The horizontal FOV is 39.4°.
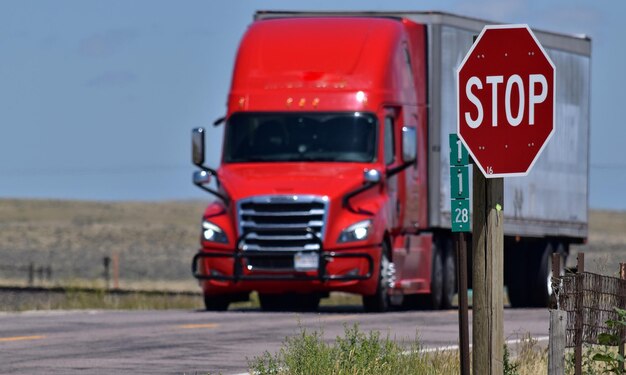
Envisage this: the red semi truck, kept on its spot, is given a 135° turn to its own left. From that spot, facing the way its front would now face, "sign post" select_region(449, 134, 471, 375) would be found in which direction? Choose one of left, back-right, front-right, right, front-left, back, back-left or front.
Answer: back-right

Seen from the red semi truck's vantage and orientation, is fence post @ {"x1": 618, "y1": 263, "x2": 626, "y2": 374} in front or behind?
in front

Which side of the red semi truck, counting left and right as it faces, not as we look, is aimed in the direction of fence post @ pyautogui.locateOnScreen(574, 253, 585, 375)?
front

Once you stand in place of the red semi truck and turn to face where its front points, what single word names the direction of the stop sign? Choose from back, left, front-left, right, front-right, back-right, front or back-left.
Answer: front

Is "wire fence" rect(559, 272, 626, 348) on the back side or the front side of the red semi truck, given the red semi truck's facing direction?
on the front side

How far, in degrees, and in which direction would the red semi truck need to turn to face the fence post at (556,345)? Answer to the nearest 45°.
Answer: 0° — it already faces it

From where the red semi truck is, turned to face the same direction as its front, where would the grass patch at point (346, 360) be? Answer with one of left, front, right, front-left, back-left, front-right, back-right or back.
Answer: front

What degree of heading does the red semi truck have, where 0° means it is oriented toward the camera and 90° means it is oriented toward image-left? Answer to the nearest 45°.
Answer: approximately 0°
